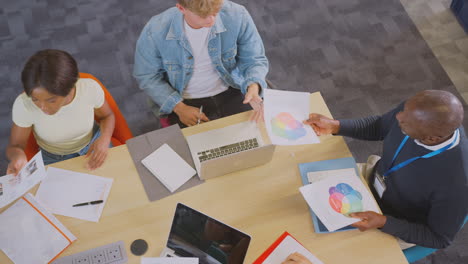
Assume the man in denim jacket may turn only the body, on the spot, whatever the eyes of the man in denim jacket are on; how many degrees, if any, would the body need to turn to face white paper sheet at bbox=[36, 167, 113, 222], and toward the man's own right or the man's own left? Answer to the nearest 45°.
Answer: approximately 45° to the man's own right

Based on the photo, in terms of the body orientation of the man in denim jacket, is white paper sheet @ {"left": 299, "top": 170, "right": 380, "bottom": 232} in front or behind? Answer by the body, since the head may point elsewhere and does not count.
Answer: in front

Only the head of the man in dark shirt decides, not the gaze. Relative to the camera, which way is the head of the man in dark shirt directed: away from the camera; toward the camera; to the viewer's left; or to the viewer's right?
to the viewer's left

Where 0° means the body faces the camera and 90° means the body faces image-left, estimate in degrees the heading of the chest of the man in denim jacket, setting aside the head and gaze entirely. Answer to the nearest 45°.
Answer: approximately 0°

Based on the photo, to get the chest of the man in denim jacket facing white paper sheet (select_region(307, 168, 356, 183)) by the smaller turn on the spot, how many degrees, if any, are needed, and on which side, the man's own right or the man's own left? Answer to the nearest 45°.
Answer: approximately 45° to the man's own left

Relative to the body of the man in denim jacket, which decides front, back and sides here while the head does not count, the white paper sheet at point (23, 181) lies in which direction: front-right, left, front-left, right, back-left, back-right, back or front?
front-right

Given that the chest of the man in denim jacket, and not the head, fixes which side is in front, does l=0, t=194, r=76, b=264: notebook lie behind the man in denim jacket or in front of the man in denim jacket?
in front
